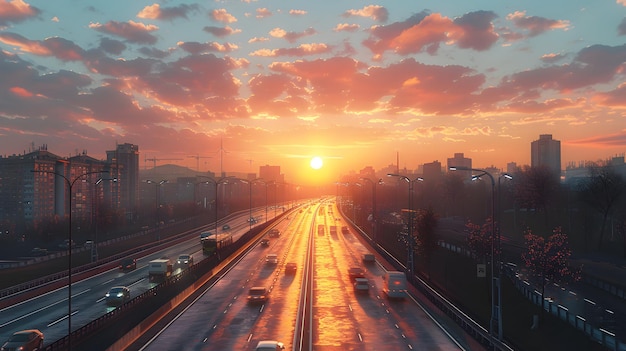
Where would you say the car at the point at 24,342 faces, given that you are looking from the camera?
facing the viewer and to the left of the viewer

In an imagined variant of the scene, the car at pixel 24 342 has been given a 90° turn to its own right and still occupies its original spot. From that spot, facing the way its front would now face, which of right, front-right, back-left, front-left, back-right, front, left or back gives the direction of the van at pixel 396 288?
back-right

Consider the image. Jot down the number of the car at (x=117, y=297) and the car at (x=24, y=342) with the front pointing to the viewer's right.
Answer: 0

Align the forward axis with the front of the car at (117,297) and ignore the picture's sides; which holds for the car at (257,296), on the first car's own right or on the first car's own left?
on the first car's own left

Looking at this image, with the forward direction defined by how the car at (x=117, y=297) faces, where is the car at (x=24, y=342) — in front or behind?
in front
